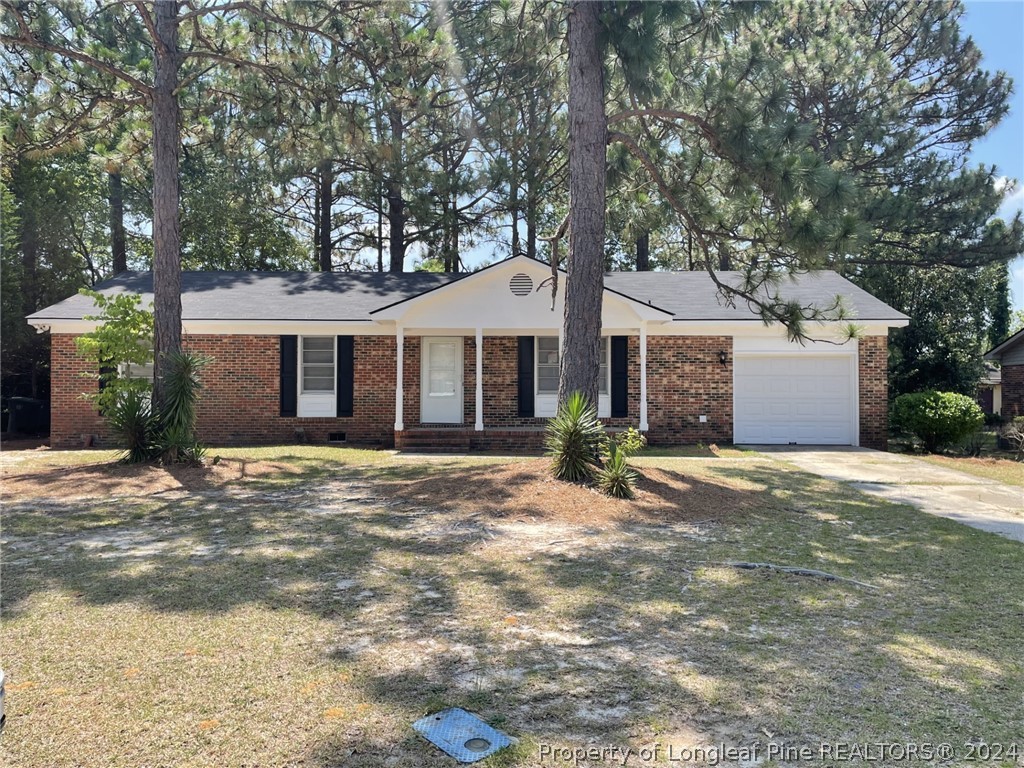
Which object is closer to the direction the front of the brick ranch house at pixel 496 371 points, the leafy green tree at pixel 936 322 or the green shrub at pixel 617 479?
the green shrub

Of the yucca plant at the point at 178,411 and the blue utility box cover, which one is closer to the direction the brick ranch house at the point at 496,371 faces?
the blue utility box cover

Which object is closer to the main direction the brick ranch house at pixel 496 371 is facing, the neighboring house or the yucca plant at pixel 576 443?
the yucca plant

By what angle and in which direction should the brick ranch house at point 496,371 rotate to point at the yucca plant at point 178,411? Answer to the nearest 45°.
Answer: approximately 45° to its right

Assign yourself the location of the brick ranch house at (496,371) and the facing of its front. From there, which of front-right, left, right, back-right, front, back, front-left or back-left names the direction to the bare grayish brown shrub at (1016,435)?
left

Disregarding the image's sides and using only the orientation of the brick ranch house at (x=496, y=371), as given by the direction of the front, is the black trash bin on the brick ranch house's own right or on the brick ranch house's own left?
on the brick ranch house's own right

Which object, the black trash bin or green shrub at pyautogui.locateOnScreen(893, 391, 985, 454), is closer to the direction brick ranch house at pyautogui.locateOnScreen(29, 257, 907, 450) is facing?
the green shrub

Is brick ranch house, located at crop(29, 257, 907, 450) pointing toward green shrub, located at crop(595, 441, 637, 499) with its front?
yes

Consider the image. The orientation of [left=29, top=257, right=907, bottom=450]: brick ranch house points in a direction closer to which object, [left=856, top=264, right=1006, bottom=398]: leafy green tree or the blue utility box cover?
the blue utility box cover

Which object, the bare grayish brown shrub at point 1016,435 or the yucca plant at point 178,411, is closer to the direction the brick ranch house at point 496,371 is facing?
the yucca plant

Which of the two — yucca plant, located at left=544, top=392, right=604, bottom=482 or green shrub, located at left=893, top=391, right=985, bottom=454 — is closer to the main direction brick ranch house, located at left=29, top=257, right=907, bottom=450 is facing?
the yucca plant

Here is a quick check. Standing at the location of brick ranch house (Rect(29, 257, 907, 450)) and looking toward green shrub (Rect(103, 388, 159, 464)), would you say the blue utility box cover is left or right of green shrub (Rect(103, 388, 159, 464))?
left

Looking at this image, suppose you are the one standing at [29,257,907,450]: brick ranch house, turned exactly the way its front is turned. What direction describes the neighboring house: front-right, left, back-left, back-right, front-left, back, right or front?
left

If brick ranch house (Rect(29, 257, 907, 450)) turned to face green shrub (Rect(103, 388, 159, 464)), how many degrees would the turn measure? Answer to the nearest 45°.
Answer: approximately 45° to its right

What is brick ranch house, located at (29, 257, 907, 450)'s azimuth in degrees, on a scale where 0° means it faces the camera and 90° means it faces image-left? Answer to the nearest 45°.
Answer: approximately 0°

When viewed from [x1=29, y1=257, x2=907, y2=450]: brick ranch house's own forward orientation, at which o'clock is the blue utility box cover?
The blue utility box cover is roughly at 12 o'clock from the brick ranch house.

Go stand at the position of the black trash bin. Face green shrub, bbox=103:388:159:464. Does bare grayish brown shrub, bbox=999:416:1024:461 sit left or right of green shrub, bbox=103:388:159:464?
left

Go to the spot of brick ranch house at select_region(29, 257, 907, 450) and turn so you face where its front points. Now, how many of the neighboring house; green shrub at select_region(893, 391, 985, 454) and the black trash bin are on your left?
2
